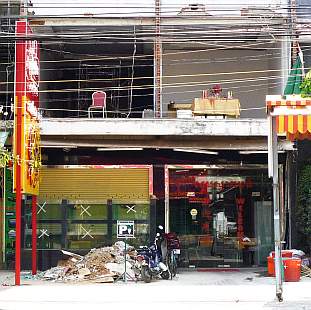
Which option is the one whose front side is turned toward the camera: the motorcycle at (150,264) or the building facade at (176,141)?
the building facade

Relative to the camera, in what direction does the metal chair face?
facing the viewer and to the left of the viewer

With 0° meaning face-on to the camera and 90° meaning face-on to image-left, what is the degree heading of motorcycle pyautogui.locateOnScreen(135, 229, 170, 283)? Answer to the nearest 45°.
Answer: approximately 225°

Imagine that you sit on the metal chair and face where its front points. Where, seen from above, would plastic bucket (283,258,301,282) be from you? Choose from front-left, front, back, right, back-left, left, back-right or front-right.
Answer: left

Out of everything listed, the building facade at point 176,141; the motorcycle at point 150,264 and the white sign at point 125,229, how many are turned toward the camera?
2

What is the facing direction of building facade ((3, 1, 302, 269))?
toward the camera

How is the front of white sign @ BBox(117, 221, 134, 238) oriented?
toward the camera
